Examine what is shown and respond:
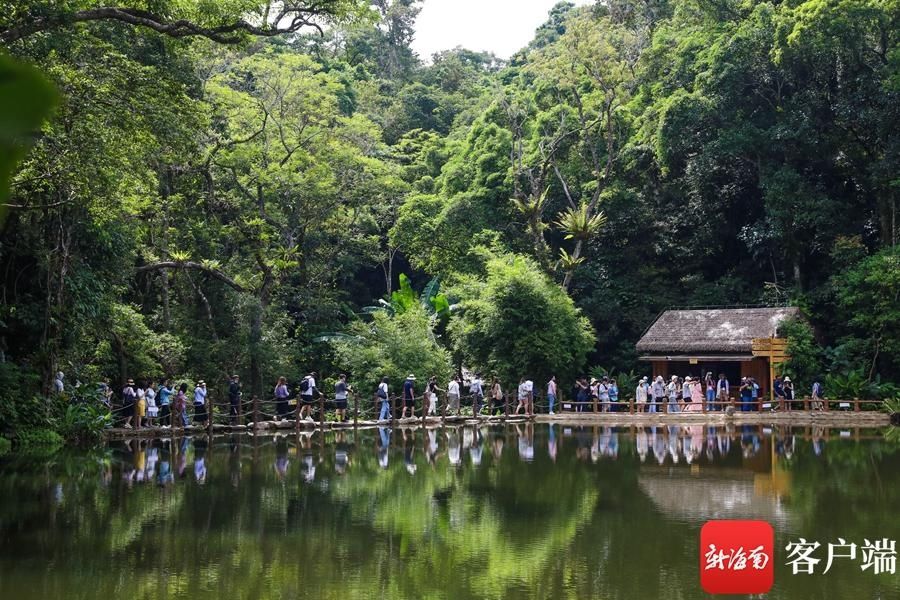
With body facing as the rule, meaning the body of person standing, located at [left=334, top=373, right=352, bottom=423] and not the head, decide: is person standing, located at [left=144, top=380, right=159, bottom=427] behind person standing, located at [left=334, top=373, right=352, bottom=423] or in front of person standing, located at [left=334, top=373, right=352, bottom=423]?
behind

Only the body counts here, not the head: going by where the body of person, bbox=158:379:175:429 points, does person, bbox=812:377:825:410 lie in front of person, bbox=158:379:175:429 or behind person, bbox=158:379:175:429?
in front

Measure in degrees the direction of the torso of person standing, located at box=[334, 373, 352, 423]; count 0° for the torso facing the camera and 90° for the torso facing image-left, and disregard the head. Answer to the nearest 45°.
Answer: approximately 270°

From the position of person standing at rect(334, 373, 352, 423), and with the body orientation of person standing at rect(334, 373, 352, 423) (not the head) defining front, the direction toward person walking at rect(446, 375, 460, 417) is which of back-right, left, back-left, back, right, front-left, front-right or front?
front-left

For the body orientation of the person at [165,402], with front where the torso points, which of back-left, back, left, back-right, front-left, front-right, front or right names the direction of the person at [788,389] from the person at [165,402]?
front

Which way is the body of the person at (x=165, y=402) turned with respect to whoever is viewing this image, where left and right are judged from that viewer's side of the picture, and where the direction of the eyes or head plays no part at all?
facing to the right of the viewer
